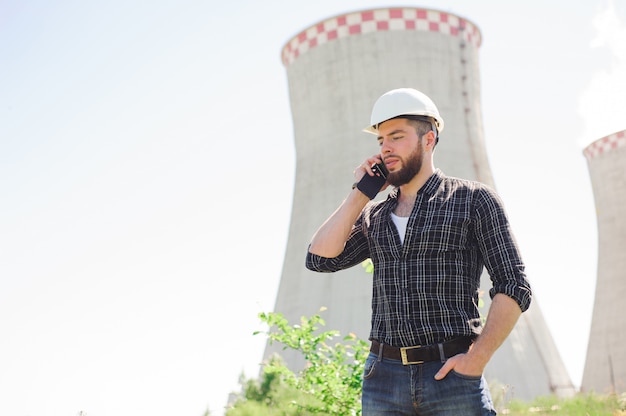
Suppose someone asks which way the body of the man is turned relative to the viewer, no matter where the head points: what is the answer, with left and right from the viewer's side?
facing the viewer and to the left of the viewer

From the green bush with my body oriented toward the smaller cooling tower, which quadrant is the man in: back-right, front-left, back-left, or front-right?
back-right

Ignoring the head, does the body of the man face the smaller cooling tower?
no

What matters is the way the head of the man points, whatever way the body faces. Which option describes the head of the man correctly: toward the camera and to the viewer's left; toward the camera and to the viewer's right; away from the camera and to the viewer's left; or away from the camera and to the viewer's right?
toward the camera and to the viewer's left
